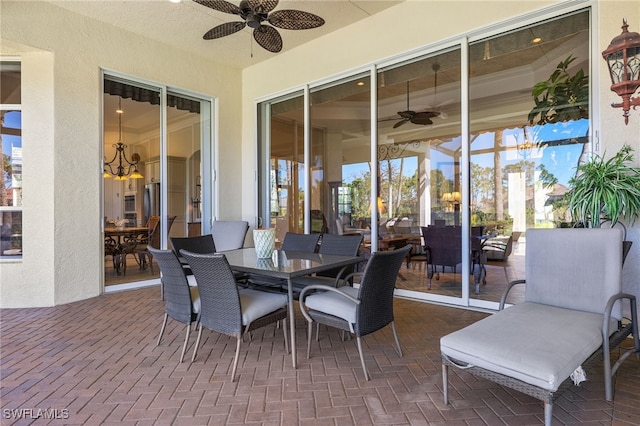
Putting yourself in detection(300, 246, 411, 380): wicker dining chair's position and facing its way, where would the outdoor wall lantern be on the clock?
The outdoor wall lantern is roughly at 4 o'clock from the wicker dining chair.

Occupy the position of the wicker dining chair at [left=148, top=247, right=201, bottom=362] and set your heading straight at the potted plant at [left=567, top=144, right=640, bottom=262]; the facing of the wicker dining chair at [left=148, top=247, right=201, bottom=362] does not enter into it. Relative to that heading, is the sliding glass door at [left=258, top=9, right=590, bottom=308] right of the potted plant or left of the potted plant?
left

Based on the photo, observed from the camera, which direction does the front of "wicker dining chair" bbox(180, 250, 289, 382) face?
facing away from the viewer and to the right of the viewer

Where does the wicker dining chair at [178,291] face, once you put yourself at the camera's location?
facing away from the viewer and to the right of the viewer

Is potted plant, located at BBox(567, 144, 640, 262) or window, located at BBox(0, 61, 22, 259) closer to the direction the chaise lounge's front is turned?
the window

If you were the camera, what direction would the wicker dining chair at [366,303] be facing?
facing away from the viewer and to the left of the viewer

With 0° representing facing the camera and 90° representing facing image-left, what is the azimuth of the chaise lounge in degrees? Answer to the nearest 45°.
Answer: approximately 45°
